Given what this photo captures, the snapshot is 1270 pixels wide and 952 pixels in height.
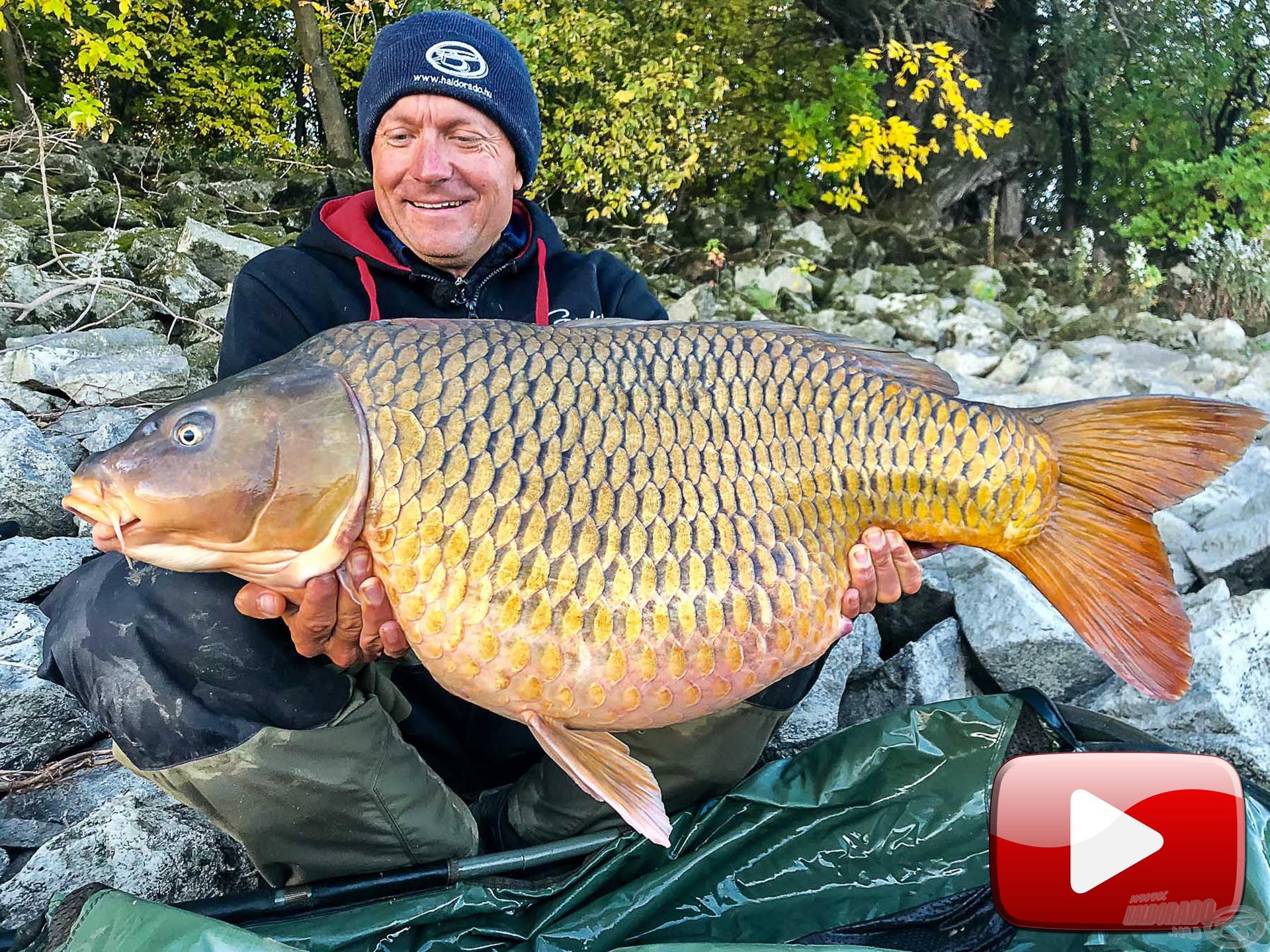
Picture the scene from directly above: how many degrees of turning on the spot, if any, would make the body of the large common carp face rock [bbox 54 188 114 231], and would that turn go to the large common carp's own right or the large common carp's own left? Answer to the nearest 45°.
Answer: approximately 45° to the large common carp's own right

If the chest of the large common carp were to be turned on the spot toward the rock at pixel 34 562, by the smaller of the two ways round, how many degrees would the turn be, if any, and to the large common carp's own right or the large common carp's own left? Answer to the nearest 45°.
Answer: approximately 45° to the large common carp's own right

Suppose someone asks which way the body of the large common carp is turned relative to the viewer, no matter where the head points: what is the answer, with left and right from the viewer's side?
facing to the left of the viewer

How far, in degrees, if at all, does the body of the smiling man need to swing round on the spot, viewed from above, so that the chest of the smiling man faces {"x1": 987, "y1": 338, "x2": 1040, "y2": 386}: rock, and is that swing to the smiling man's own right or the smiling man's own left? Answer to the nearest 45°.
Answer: approximately 135° to the smiling man's own left

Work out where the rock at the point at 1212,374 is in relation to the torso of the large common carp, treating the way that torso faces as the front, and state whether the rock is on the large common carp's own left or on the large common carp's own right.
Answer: on the large common carp's own right

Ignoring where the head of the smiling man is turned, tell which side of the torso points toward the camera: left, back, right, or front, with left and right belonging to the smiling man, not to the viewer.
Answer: front

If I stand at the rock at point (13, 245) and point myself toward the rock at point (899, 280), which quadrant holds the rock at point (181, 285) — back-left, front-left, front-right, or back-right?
front-right

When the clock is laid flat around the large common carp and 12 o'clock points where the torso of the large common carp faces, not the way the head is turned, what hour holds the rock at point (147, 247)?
The rock is roughly at 2 o'clock from the large common carp.

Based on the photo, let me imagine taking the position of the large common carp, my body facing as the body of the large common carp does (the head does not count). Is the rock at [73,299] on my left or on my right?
on my right
